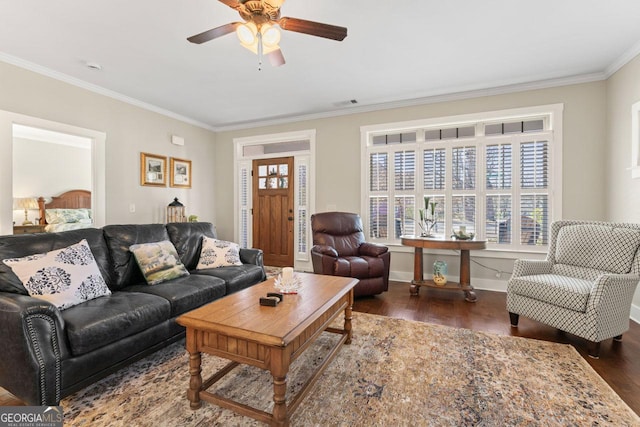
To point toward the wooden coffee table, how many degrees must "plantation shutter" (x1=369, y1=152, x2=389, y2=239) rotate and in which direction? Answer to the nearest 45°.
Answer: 0° — it already faces it

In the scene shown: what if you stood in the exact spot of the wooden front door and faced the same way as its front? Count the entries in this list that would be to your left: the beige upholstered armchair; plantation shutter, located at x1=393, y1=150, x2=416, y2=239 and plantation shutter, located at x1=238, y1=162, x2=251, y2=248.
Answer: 2

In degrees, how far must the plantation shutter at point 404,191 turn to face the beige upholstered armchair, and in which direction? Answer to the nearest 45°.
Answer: approximately 45° to its left

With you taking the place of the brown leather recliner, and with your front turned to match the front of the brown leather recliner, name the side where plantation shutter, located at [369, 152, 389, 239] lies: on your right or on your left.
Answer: on your left

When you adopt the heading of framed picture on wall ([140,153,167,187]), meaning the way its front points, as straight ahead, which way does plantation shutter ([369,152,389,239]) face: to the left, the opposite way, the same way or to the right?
to the right

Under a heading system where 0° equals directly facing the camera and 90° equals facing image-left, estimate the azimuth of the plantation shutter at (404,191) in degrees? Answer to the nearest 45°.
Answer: approximately 0°

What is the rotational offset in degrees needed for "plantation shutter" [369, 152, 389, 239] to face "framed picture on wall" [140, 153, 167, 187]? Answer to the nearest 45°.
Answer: approximately 90° to its right

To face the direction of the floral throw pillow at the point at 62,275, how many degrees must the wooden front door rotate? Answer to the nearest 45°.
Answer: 0° — it already faces it

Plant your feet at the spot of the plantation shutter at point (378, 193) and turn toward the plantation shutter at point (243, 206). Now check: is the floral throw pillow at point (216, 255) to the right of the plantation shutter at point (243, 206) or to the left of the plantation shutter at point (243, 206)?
left

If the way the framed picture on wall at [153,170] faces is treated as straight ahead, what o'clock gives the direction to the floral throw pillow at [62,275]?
The floral throw pillow is roughly at 2 o'clock from the framed picture on wall.
